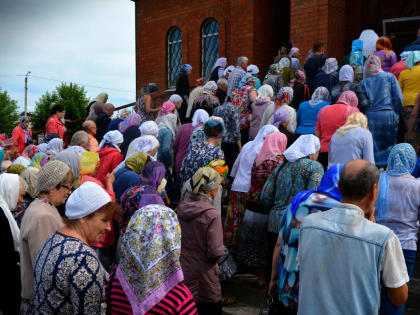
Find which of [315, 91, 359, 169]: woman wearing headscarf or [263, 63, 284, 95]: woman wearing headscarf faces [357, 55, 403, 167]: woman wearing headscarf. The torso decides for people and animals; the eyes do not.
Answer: [315, 91, 359, 169]: woman wearing headscarf

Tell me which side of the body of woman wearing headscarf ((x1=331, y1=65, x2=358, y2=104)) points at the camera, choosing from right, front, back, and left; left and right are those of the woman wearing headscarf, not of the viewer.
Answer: back

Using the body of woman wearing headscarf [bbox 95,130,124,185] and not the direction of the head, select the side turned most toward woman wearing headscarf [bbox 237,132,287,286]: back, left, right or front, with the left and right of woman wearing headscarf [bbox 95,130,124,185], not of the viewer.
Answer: right

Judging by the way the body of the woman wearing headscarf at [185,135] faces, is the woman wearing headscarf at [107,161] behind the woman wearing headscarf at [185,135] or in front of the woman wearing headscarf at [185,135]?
behind

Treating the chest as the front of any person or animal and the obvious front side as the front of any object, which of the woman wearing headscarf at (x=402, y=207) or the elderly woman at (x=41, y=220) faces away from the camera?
the woman wearing headscarf

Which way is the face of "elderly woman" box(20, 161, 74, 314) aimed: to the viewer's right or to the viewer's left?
to the viewer's right

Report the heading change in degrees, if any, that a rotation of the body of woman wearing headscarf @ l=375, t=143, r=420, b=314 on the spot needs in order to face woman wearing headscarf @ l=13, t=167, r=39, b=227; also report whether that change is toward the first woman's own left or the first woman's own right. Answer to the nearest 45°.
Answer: approximately 90° to the first woman's own left

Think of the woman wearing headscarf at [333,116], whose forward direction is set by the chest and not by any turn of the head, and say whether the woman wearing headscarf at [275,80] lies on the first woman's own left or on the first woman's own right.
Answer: on the first woman's own left

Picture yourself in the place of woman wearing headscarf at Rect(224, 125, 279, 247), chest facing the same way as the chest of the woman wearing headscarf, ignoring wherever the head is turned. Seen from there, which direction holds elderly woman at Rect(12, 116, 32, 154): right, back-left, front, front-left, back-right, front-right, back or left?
left

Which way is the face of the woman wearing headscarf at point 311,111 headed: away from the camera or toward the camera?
away from the camera

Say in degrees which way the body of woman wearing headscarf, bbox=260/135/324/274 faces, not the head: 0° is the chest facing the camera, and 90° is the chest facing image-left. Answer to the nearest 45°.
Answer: approximately 225°
